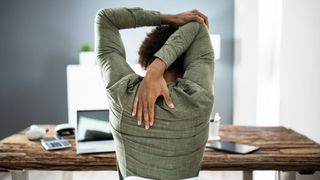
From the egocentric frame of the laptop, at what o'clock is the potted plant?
The potted plant is roughly at 6 o'clock from the laptop.

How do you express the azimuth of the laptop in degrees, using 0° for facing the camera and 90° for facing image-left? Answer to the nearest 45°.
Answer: approximately 0°
